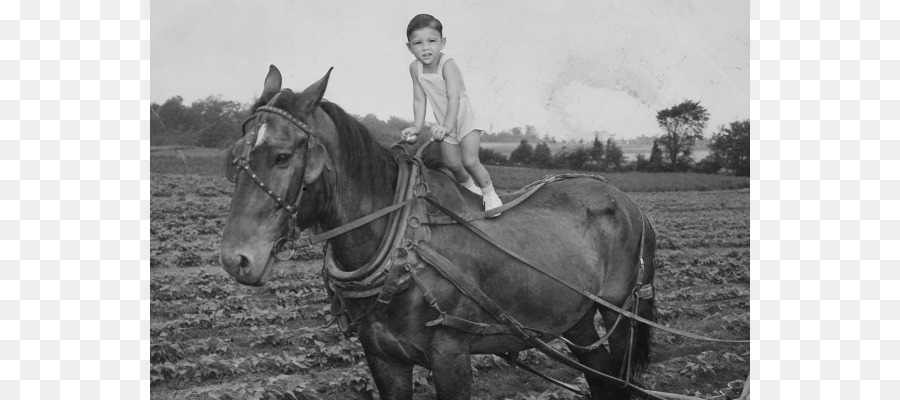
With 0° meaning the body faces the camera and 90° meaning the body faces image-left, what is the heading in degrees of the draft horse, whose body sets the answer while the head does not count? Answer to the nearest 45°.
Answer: approximately 45°

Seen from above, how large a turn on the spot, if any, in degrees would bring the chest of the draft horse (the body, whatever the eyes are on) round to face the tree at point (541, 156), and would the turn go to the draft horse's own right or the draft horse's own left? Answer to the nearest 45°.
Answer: approximately 135° to the draft horse's own right

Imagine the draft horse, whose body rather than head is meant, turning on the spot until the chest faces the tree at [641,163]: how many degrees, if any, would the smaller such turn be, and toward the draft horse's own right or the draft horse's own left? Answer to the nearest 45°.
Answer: approximately 180°

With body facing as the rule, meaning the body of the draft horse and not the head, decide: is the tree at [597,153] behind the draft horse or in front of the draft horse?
behind

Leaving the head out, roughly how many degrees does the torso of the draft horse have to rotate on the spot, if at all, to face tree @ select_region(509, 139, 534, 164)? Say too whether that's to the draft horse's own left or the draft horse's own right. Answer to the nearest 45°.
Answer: approximately 135° to the draft horse's own right

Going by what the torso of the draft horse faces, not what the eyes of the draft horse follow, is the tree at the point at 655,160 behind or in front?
behind

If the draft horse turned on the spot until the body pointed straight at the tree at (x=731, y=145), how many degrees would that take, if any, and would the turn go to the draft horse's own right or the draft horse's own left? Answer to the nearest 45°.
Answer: approximately 180°

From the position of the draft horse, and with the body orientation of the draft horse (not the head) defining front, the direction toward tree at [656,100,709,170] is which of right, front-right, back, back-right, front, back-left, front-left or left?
back
